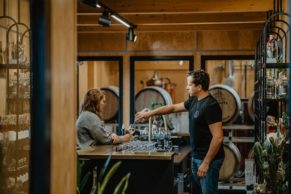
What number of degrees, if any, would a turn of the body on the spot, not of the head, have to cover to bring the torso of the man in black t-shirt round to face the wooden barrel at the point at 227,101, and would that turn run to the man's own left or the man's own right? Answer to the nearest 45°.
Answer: approximately 135° to the man's own right

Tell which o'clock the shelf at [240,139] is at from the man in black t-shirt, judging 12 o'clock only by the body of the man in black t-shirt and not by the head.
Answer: The shelf is roughly at 5 o'clock from the man in black t-shirt.

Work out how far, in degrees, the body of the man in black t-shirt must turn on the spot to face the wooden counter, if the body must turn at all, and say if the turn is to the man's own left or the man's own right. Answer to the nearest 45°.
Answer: approximately 45° to the man's own right

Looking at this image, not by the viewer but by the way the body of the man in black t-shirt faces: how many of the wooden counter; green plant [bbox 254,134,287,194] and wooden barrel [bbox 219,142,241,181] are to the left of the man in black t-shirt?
1

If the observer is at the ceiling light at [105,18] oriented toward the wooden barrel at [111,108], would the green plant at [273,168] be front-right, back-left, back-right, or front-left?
back-right

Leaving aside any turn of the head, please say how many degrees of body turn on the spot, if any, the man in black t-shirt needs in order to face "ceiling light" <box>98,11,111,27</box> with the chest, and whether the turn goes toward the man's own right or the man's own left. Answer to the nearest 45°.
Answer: approximately 90° to the man's own right

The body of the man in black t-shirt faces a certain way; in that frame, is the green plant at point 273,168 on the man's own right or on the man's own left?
on the man's own left

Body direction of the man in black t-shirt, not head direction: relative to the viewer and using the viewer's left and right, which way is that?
facing the viewer and to the left of the viewer

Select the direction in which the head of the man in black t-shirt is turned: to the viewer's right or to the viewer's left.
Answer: to the viewer's left

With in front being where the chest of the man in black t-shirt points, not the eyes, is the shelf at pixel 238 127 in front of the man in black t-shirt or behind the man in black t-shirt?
behind
